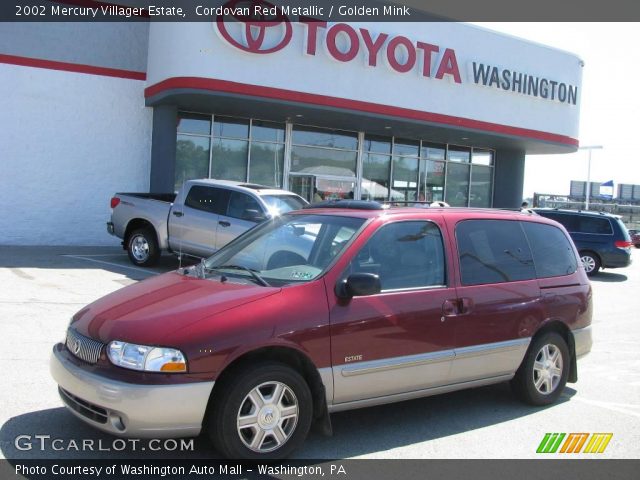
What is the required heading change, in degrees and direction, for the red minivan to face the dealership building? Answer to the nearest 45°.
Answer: approximately 135° to its right

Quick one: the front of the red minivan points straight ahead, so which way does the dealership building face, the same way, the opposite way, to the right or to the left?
to the left

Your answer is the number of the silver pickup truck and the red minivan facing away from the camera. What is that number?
0

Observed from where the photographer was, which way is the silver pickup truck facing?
facing the viewer and to the right of the viewer

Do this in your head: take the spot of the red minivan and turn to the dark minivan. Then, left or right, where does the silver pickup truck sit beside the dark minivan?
left

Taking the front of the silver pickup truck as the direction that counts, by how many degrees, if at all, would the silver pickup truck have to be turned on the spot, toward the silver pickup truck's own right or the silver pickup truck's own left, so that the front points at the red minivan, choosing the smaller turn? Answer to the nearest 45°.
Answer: approximately 45° to the silver pickup truck's own right

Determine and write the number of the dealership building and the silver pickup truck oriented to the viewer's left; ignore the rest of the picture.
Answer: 0
